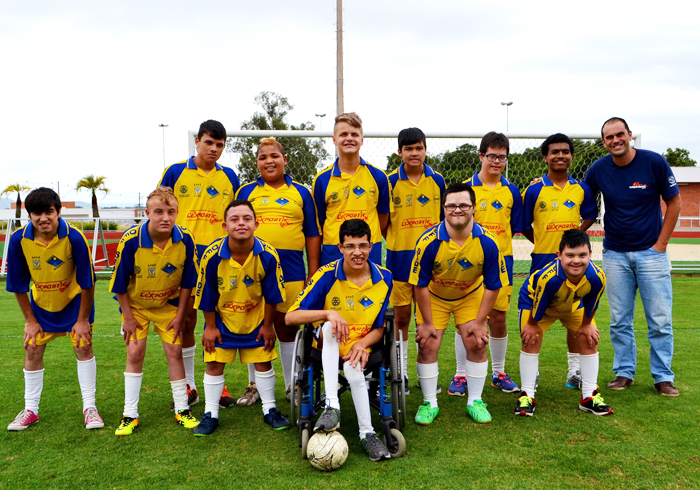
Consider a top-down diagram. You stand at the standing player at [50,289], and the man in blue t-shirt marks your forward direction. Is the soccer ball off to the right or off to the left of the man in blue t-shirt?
right

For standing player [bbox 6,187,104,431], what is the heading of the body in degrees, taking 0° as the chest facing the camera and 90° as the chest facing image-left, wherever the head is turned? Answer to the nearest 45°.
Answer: approximately 0°

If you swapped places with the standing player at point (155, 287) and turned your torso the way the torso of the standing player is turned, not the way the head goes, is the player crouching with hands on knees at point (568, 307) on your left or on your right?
on your left

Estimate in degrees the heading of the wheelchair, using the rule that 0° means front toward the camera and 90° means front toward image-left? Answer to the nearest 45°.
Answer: approximately 0°

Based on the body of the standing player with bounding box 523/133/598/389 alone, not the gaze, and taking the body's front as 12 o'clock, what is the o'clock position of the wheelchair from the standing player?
The wheelchair is roughly at 1 o'clock from the standing player.

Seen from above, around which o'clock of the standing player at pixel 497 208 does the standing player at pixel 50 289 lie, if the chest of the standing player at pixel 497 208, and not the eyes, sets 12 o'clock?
the standing player at pixel 50 289 is roughly at 2 o'clock from the standing player at pixel 497 208.

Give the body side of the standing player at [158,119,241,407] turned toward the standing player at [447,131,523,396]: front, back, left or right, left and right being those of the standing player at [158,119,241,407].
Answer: left
